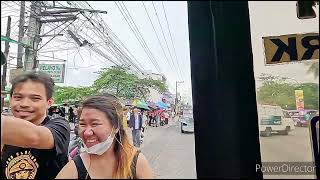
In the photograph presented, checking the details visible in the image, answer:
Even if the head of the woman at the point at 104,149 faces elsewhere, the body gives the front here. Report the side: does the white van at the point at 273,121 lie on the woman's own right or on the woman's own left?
on the woman's own left

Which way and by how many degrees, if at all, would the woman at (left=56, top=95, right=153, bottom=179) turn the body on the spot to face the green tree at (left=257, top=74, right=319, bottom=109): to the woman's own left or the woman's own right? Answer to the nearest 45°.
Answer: approximately 135° to the woman's own left

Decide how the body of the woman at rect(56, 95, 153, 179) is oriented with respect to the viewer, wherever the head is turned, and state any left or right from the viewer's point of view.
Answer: facing the viewer and to the left of the viewer
